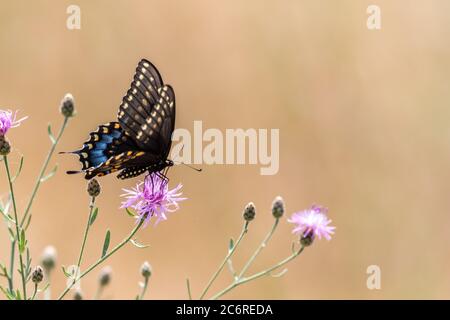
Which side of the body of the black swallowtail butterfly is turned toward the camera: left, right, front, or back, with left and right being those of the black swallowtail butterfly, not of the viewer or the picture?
right
